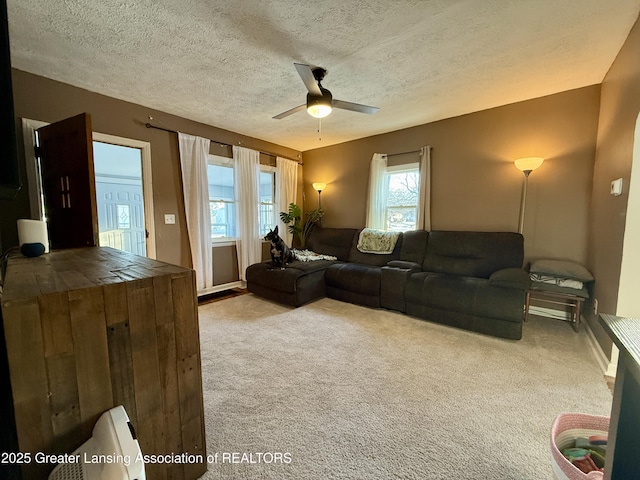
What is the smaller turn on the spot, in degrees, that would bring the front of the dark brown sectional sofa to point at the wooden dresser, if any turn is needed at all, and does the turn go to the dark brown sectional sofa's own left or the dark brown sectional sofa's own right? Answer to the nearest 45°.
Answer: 0° — it already faces it

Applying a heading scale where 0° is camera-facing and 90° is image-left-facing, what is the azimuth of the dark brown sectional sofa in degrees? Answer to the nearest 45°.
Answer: approximately 45°

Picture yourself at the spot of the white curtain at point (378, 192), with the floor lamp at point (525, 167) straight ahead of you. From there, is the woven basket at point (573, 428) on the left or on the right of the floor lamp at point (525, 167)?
right

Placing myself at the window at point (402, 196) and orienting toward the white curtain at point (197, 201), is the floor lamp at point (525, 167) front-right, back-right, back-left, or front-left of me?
back-left

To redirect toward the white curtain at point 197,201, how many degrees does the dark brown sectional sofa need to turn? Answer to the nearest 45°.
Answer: approximately 45° to its right

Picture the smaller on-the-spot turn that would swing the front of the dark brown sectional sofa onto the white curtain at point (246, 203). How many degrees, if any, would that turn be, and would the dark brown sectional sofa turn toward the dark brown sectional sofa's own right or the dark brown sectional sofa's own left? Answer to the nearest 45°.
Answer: approximately 45° to the dark brown sectional sofa's own right

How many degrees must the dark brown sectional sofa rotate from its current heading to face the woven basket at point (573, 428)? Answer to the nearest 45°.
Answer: approximately 45° to its left
